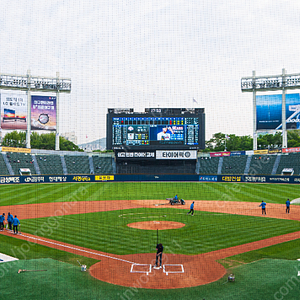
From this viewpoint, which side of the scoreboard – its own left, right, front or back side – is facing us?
front

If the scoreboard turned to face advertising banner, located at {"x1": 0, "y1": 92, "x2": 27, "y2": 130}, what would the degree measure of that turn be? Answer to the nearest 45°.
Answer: approximately 90° to its right

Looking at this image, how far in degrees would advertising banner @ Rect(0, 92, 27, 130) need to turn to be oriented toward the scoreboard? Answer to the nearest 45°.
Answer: approximately 45° to its left

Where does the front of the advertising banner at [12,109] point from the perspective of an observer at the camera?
facing the viewer

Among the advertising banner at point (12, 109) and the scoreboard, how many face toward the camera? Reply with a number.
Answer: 2
